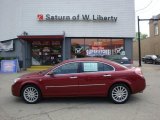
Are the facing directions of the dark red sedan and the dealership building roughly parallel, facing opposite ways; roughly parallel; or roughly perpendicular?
roughly perpendicular

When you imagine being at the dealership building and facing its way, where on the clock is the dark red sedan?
The dark red sedan is roughly at 12 o'clock from the dealership building.

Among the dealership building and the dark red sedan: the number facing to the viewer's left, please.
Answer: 1

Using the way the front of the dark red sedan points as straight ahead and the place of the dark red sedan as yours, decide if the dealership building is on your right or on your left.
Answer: on your right

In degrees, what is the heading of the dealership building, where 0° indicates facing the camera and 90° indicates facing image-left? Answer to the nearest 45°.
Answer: approximately 0°

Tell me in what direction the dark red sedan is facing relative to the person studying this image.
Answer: facing to the left of the viewer
